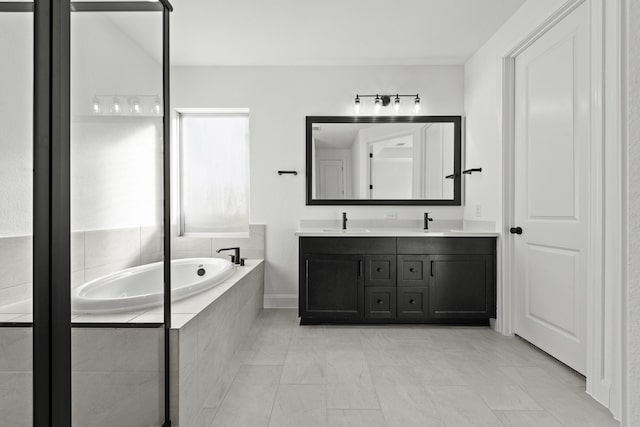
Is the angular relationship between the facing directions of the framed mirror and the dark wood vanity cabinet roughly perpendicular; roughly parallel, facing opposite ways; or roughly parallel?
roughly parallel

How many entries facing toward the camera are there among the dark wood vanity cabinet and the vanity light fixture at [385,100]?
2

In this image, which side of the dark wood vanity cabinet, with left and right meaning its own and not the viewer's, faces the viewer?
front

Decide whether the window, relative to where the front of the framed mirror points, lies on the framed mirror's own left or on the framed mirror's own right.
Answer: on the framed mirror's own right

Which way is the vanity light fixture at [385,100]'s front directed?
toward the camera

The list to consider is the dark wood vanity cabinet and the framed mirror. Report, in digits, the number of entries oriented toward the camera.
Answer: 2

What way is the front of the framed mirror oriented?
toward the camera

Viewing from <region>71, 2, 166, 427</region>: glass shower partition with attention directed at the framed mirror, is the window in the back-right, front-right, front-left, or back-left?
front-left

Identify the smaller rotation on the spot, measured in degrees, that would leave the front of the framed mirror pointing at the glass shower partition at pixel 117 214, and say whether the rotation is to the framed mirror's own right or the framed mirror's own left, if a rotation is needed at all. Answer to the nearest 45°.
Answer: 0° — it already faces it

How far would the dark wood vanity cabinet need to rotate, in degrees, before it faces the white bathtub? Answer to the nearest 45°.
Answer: approximately 45° to its right
